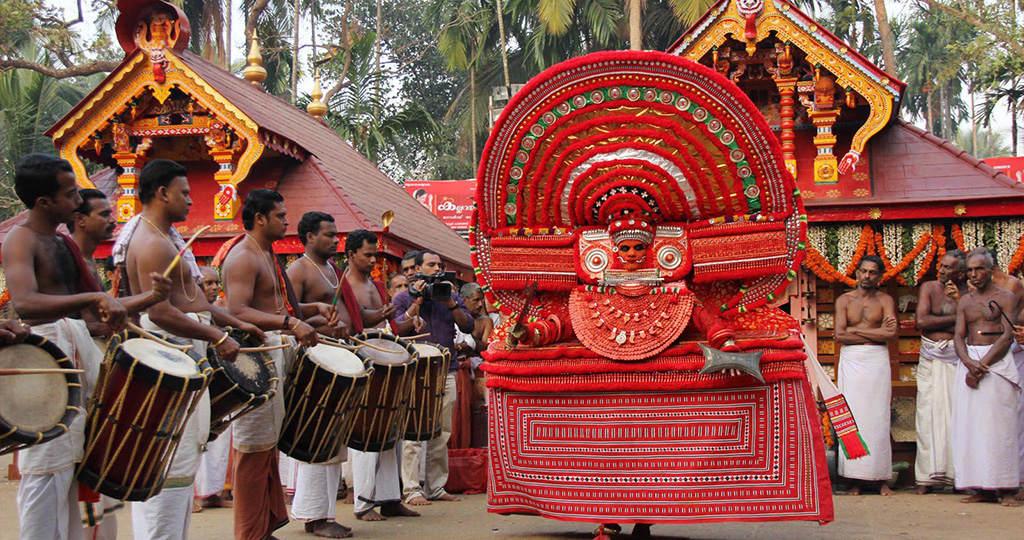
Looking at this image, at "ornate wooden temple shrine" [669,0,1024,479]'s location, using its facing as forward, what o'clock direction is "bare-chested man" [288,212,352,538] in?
The bare-chested man is roughly at 1 o'clock from the ornate wooden temple shrine.

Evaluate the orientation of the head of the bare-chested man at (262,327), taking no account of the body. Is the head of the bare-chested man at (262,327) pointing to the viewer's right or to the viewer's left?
to the viewer's right

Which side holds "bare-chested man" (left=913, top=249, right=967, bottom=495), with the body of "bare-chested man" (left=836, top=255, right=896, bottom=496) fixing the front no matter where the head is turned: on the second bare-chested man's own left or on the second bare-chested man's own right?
on the second bare-chested man's own left

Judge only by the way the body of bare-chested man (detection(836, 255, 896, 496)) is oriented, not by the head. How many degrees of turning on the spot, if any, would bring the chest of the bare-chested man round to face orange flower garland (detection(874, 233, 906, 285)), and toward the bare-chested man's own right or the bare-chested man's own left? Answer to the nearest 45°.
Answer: approximately 180°

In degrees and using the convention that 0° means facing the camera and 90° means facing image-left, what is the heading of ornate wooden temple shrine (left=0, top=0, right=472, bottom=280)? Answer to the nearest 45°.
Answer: approximately 45°

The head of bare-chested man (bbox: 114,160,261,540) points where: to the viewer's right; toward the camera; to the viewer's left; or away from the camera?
to the viewer's right

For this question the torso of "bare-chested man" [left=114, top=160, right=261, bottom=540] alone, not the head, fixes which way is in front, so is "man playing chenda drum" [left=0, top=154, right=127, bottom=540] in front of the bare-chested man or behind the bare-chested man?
behind

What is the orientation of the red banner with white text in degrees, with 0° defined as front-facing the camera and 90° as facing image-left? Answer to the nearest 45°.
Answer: approximately 0°

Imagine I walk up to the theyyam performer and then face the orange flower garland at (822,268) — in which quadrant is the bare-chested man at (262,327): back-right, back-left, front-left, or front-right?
back-left

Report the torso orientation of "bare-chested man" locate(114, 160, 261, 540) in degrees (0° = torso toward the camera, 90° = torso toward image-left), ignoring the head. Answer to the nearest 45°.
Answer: approximately 270°
